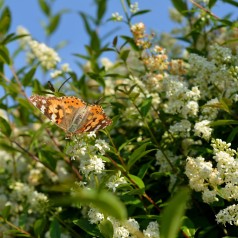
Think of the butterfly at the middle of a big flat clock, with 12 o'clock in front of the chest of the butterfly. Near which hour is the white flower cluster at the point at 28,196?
The white flower cluster is roughly at 4 o'clock from the butterfly.
